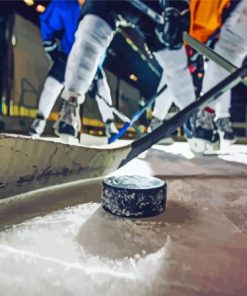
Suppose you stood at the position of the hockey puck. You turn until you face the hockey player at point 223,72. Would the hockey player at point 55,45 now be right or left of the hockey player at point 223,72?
left

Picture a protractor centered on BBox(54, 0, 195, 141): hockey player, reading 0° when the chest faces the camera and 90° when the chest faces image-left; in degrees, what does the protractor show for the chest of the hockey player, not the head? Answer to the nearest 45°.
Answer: approximately 0°

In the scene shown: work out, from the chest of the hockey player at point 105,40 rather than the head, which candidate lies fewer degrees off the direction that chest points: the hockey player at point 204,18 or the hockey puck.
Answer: the hockey puck

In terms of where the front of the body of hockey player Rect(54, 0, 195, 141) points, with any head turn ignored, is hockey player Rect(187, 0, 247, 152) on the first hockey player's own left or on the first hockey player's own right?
on the first hockey player's own left

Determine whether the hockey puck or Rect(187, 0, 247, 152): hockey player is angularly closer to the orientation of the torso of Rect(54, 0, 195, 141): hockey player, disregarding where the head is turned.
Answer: the hockey puck

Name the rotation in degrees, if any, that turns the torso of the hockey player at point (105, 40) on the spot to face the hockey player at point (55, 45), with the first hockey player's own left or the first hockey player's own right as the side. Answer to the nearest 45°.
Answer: approximately 135° to the first hockey player's own right

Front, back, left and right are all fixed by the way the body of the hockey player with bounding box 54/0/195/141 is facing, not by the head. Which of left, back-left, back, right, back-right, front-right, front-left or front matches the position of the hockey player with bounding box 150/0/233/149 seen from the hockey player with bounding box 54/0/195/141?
back-left

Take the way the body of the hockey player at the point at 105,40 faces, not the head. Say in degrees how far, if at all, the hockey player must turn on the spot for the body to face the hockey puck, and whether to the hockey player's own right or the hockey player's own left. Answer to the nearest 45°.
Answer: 0° — they already face it
